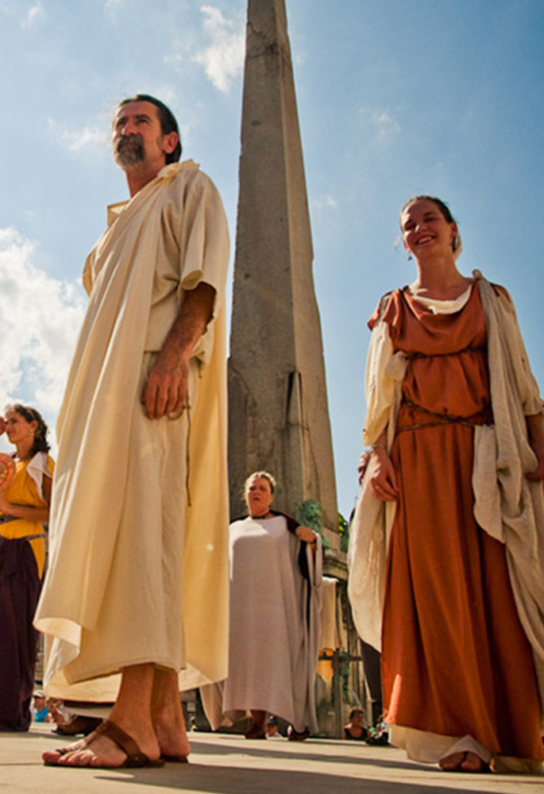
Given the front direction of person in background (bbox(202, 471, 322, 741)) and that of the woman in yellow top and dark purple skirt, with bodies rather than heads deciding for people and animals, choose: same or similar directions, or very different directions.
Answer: same or similar directions

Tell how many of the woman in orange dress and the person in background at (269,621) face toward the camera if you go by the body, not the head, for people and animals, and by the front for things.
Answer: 2

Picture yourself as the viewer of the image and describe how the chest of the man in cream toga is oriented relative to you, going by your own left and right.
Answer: facing the viewer and to the left of the viewer

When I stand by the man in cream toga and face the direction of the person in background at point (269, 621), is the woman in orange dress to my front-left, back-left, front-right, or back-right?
front-right

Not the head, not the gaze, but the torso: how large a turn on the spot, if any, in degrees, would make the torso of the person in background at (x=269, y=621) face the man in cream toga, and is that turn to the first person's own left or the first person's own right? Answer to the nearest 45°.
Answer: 0° — they already face them

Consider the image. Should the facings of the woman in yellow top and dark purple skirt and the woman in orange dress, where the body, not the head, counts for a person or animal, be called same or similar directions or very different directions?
same or similar directions

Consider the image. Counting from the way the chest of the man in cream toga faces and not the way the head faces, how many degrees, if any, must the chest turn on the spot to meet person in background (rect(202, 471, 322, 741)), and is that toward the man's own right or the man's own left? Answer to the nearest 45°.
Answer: approximately 135° to the man's own right

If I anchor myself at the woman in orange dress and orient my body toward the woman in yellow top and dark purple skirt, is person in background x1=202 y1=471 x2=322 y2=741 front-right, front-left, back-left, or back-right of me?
front-right

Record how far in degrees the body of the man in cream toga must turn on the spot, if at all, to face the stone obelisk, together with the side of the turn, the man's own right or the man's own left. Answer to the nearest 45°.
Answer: approximately 135° to the man's own right

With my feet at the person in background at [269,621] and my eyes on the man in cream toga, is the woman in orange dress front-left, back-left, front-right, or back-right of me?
front-left

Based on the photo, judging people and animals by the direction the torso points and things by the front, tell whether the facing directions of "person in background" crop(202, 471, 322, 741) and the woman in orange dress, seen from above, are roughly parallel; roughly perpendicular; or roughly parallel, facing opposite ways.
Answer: roughly parallel

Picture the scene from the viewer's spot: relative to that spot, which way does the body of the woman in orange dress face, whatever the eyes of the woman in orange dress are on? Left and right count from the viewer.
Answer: facing the viewer

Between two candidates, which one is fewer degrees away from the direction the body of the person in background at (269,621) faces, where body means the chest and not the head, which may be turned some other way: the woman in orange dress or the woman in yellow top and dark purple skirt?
the woman in orange dress

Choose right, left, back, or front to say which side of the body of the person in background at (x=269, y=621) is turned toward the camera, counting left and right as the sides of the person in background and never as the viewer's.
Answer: front
